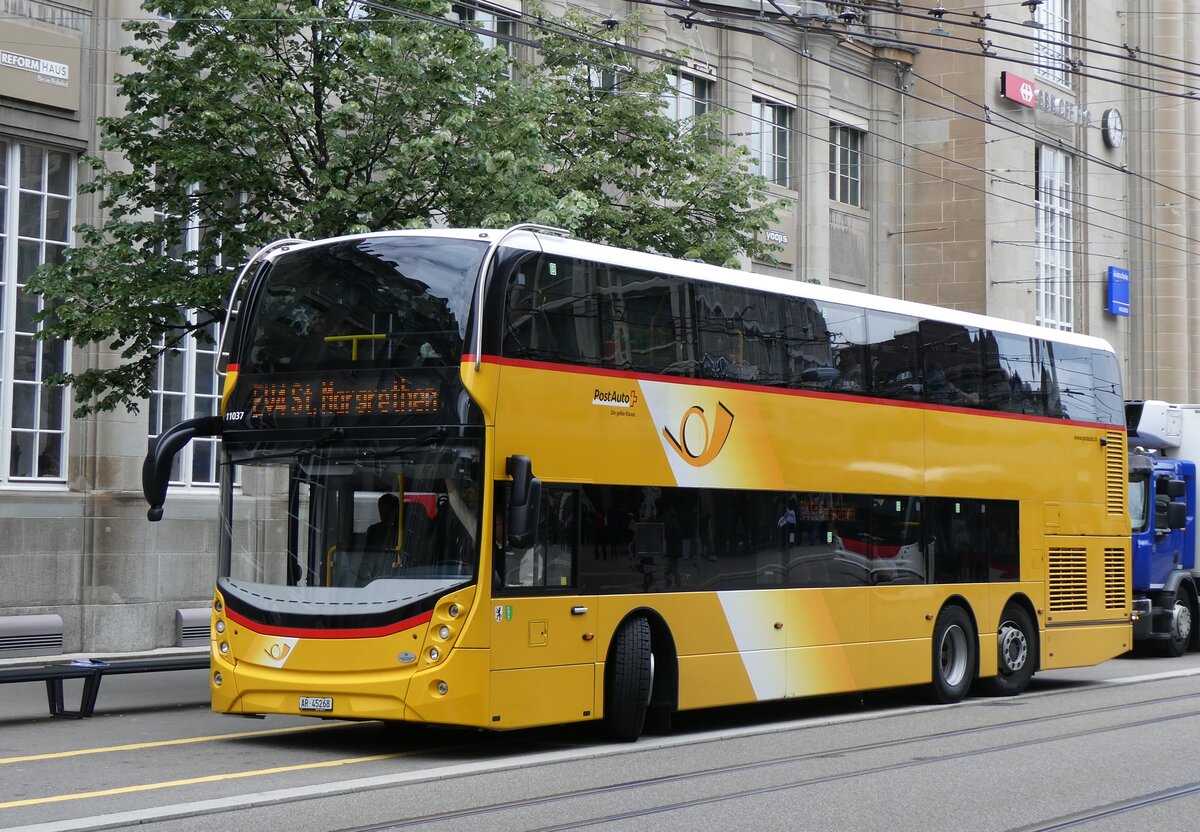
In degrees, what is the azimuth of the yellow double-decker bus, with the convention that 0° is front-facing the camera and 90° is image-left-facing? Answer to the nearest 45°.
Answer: approximately 45°

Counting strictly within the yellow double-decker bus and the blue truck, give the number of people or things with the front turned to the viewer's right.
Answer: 0

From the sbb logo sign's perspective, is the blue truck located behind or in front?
in front

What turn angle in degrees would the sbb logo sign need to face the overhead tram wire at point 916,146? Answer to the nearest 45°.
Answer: approximately 45° to its right

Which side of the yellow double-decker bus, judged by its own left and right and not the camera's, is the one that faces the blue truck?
back

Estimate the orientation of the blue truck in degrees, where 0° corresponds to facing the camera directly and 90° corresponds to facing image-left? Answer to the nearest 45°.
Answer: approximately 45°

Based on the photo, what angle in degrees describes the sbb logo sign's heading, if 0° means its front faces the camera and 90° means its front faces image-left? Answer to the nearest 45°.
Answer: approximately 315°

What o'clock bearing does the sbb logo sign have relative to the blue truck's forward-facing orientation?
The sbb logo sign is roughly at 4 o'clock from the blue truck.

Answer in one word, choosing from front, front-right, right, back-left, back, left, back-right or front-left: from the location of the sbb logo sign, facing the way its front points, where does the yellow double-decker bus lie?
front-right

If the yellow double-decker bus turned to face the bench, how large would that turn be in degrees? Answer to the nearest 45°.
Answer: approximately 90° to its right

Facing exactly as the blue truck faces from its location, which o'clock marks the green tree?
The green tree is roughly at 12 o'clock from the blue truck.

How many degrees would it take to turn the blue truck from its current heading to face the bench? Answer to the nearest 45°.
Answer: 0° — it already faces it

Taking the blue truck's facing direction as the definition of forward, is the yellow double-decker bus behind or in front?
in front
